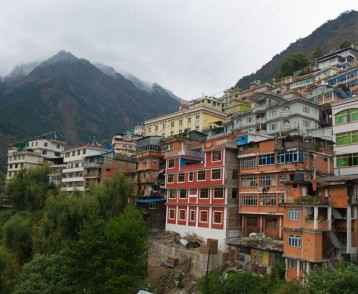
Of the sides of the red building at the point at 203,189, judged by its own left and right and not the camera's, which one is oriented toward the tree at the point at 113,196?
right

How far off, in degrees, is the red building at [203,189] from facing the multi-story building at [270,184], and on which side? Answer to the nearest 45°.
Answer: approximately 90° to its left

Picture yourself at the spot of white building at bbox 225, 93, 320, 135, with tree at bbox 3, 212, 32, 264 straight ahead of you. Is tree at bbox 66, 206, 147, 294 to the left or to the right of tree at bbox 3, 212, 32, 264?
left

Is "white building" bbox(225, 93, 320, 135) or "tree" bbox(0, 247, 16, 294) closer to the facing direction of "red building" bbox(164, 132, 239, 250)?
the tree

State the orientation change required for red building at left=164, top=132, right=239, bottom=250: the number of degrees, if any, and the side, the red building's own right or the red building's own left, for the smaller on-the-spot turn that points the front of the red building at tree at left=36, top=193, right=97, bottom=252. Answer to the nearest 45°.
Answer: approximately 45° to the red building's own right

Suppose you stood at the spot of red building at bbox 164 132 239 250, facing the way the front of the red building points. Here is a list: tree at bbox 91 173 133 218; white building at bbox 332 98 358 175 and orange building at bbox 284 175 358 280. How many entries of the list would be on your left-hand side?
2

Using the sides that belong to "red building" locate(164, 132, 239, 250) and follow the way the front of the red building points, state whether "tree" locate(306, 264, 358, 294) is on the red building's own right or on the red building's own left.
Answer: on the red building's own left

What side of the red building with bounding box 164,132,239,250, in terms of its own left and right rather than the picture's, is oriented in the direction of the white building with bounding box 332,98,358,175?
left

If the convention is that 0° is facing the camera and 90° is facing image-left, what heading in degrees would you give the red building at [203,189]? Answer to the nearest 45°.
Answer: approximately 45°
